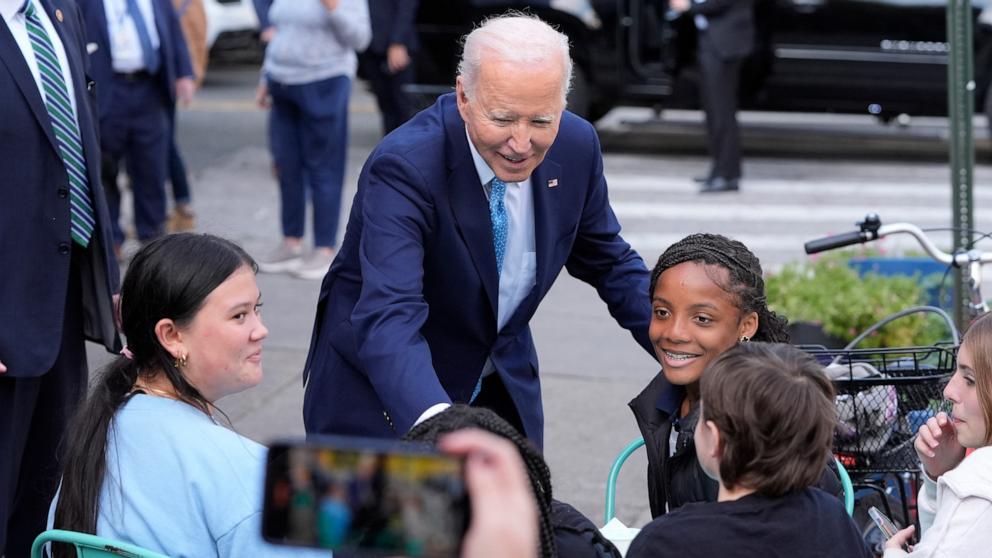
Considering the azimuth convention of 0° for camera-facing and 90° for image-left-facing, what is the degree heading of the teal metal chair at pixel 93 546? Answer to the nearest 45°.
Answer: approximately 225°

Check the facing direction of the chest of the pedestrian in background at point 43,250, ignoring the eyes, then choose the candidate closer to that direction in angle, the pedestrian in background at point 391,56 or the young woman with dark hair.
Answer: the young woman with dark hair

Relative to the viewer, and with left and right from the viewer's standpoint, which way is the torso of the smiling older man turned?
facing the viewer and to the right of the viewer

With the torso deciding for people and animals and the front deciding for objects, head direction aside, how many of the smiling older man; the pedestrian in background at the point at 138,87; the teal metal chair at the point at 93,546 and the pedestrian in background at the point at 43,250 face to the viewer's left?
0

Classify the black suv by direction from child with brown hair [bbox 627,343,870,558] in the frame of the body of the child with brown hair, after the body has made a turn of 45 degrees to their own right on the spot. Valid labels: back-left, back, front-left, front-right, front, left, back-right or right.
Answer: front

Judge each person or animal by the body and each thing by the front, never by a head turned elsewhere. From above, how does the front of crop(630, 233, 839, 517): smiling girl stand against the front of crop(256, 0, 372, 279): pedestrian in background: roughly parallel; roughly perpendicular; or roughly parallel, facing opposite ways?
roughly parallel

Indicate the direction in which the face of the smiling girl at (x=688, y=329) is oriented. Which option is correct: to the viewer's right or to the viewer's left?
to the viewer's left

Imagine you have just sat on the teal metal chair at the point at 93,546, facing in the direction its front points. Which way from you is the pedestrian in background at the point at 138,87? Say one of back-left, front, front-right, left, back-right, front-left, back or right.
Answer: front-left

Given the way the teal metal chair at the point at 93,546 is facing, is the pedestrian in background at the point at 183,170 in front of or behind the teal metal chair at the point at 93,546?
in front

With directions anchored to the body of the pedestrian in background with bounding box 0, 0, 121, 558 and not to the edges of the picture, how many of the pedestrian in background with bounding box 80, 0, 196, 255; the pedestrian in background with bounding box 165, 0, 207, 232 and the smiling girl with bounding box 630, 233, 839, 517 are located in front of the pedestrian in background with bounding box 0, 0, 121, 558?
1

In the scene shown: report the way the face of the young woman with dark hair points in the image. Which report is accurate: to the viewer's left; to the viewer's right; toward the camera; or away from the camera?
to the viewer's right

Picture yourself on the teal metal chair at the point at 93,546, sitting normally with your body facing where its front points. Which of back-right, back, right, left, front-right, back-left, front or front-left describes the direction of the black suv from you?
front

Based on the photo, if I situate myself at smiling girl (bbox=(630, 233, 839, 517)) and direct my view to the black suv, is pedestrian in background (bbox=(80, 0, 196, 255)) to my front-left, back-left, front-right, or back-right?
front-left
